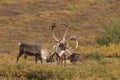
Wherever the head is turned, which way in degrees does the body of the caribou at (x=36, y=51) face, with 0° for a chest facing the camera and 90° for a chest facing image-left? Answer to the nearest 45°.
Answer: approximately 270°
